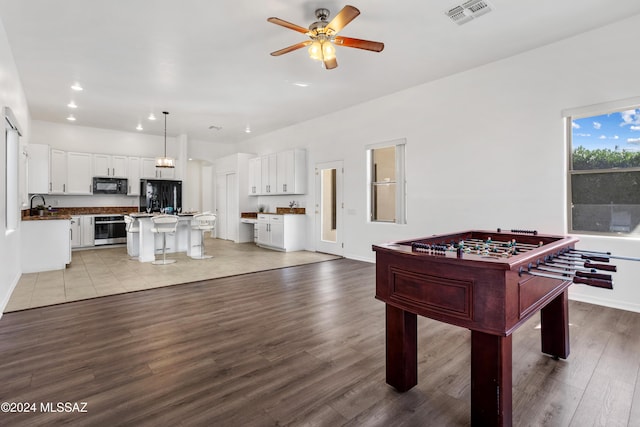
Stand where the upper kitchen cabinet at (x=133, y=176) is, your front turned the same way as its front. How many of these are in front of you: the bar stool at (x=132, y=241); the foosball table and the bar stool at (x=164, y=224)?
3

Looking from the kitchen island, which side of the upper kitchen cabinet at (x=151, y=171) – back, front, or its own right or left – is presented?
front

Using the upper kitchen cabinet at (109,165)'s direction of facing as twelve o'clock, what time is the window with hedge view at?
The window with hedge view is roughly at 11 o'clock from the upper kitchen cabinet.

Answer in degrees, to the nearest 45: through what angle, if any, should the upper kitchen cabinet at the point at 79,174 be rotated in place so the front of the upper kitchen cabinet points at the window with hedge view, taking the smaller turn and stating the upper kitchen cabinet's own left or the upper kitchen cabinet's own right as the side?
approximately 45° to the upper kitchen cabinet's own left

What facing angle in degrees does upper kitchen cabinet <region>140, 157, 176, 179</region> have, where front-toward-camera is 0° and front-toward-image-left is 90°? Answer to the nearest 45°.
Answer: approximately 0°

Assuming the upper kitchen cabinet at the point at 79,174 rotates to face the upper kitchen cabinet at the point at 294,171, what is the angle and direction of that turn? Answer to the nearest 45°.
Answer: approximately 45° to its left
